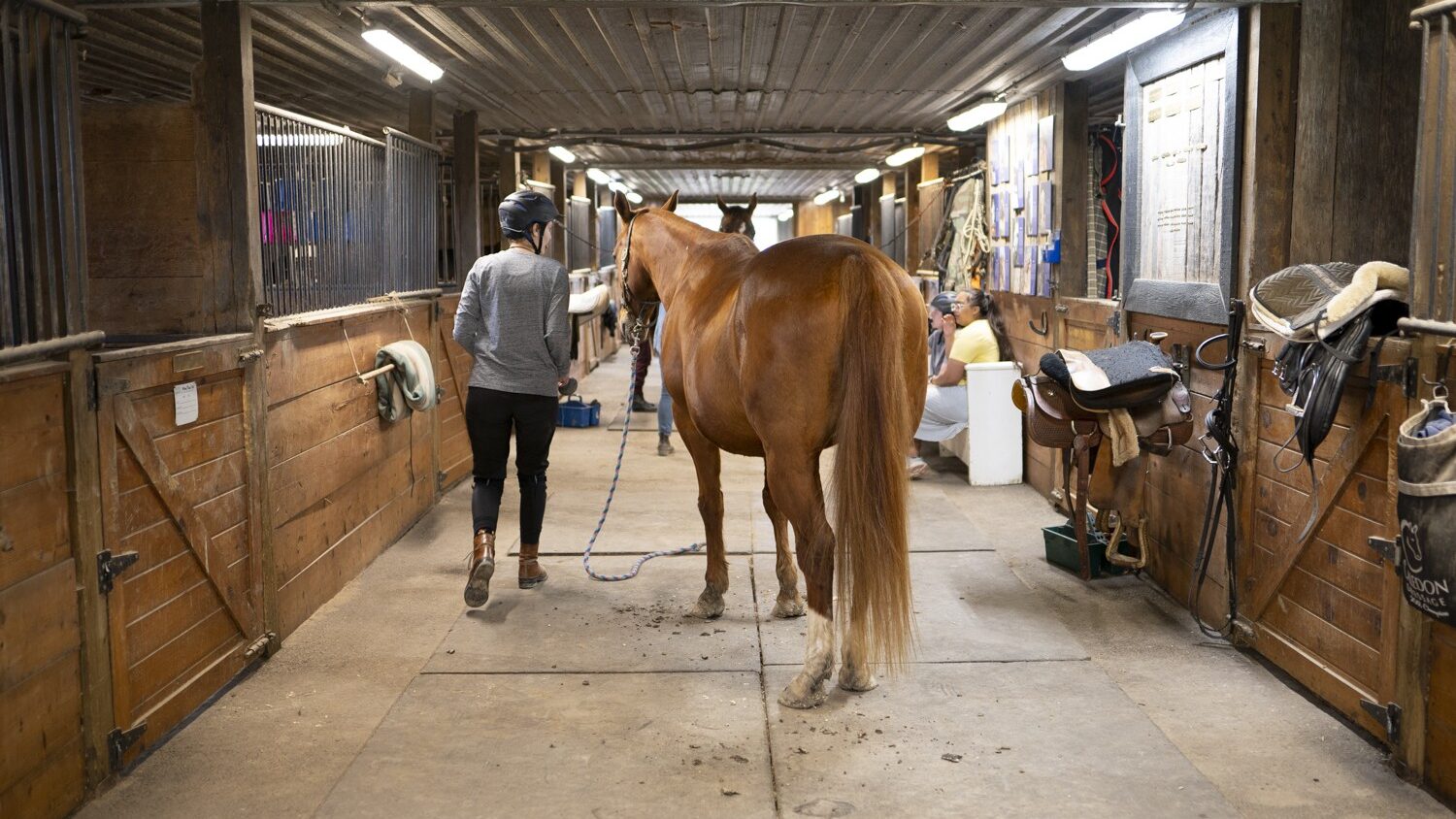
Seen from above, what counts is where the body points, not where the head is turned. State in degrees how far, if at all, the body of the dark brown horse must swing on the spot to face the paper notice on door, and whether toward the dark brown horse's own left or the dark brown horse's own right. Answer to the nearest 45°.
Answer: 0° — it already faces it

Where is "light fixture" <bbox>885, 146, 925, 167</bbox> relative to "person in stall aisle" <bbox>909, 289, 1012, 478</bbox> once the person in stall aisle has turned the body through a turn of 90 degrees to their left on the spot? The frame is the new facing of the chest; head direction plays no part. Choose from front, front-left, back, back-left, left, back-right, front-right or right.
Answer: back

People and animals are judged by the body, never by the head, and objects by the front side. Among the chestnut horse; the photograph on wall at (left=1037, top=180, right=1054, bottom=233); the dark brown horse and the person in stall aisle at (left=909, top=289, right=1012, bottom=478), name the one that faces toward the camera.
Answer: the dark brown horse

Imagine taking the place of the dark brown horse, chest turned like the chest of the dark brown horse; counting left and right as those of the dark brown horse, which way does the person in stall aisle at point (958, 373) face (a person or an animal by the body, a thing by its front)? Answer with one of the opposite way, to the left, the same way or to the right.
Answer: to the right

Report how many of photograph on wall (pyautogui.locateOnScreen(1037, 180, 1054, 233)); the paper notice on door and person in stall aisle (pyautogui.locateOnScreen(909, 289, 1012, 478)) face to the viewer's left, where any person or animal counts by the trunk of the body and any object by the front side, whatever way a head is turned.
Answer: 2

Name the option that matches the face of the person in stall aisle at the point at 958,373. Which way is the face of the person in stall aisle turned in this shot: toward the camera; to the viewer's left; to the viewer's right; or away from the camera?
to the viewer's left

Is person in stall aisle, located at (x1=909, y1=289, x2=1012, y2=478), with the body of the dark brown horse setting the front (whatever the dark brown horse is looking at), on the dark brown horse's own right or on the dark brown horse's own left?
on the dark brown horse's own left

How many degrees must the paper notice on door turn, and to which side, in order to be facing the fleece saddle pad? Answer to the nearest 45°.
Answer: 0° — it already faces it

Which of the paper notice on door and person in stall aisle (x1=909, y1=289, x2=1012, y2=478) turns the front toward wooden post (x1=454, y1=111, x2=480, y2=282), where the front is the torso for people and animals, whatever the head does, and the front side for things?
the person in stall aisle

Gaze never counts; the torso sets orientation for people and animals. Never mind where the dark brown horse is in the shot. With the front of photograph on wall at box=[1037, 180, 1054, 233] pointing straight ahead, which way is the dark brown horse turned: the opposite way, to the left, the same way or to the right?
to the left

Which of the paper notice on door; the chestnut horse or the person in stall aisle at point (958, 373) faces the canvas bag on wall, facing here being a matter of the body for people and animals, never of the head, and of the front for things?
the paper notice on door

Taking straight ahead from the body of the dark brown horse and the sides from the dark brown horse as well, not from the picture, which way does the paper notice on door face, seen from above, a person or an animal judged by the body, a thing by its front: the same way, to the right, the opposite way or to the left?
to the left

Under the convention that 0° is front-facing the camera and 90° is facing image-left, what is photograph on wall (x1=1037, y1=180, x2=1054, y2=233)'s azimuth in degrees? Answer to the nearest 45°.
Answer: approximately 90°

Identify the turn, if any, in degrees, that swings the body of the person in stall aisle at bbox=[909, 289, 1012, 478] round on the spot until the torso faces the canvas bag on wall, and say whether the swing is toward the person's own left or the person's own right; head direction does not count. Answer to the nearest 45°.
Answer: approximately 90° to the person's own left

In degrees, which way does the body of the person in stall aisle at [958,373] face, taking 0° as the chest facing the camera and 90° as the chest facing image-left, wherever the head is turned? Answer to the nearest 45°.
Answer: approximately 90°
